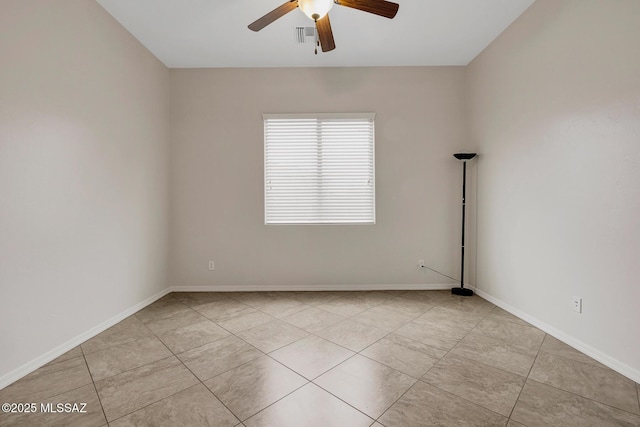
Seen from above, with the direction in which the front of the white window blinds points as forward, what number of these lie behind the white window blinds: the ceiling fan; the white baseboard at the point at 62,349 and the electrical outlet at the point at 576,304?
0

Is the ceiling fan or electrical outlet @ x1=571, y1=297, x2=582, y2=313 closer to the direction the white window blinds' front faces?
the ceiling fan

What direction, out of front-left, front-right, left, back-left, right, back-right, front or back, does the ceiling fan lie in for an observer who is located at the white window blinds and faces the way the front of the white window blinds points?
front

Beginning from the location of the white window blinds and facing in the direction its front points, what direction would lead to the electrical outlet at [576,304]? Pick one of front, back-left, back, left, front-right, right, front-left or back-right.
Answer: front-left

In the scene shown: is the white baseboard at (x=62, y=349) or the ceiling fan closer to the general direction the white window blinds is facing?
the ceiling fan

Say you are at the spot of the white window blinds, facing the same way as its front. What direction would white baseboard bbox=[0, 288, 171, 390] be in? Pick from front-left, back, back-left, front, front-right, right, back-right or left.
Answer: front-right

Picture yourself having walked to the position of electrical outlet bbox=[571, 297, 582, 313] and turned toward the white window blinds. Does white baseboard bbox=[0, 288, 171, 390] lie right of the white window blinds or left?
left

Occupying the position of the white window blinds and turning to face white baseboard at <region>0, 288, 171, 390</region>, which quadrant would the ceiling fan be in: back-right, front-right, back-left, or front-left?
front-left

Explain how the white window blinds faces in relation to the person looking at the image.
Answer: facing the viewer
